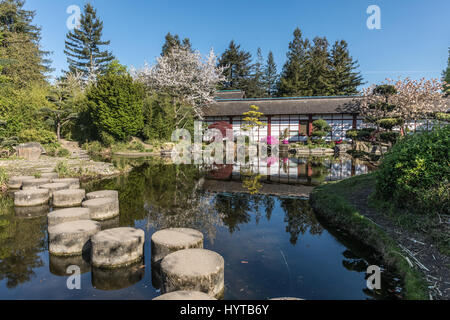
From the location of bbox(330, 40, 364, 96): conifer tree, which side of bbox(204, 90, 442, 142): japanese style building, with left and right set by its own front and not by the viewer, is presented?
back

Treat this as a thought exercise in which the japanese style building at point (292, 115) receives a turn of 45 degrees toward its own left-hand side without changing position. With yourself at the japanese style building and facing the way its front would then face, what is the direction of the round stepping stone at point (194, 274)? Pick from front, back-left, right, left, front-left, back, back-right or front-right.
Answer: front-right

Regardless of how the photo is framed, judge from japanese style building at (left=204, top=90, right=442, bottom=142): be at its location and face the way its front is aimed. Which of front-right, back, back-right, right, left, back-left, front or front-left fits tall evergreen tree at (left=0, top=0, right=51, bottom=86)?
right

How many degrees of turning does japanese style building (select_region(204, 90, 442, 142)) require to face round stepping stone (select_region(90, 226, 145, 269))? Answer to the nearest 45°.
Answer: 0° — it already faces it

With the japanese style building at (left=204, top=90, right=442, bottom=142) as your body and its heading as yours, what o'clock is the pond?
The pond is roughly at 12 o'clock from the japanese style building.

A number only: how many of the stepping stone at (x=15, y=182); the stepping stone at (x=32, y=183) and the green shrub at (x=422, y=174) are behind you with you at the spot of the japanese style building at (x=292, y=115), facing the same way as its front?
0

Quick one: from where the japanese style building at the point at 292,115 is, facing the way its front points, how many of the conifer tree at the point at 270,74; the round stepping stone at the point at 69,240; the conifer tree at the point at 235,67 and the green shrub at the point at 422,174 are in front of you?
2

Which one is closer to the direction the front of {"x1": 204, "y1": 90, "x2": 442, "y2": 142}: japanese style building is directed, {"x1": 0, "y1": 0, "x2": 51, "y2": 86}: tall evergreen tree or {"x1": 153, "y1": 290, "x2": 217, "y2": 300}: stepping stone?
the stepping stone

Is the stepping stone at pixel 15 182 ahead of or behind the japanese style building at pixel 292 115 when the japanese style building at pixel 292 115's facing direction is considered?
ahead

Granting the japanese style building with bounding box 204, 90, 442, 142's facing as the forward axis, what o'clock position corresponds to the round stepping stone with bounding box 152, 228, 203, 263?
The round stepping stone is roughly at 12 o'clock from the japanese style building.

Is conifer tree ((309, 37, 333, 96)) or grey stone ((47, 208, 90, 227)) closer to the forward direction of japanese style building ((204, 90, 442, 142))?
the grey stone

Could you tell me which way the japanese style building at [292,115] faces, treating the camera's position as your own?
facing the viewer

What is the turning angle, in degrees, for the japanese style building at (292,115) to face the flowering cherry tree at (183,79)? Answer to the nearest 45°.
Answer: approximately 90° to its right

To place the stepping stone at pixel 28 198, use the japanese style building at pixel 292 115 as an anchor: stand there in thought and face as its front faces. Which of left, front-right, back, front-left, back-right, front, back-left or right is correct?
front

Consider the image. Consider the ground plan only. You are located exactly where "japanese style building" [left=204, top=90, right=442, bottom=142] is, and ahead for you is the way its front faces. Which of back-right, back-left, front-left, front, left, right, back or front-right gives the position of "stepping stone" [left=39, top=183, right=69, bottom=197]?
front

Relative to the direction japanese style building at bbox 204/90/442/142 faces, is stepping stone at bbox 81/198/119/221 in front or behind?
in front

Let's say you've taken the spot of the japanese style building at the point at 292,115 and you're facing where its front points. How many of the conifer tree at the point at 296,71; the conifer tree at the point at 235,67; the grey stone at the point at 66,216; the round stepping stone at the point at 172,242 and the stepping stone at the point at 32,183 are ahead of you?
3

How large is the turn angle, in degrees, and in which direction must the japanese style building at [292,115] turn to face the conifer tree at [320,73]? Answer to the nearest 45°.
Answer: approximately 180°

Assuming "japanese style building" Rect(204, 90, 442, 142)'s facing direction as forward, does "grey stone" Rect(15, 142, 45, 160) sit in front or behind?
in front
